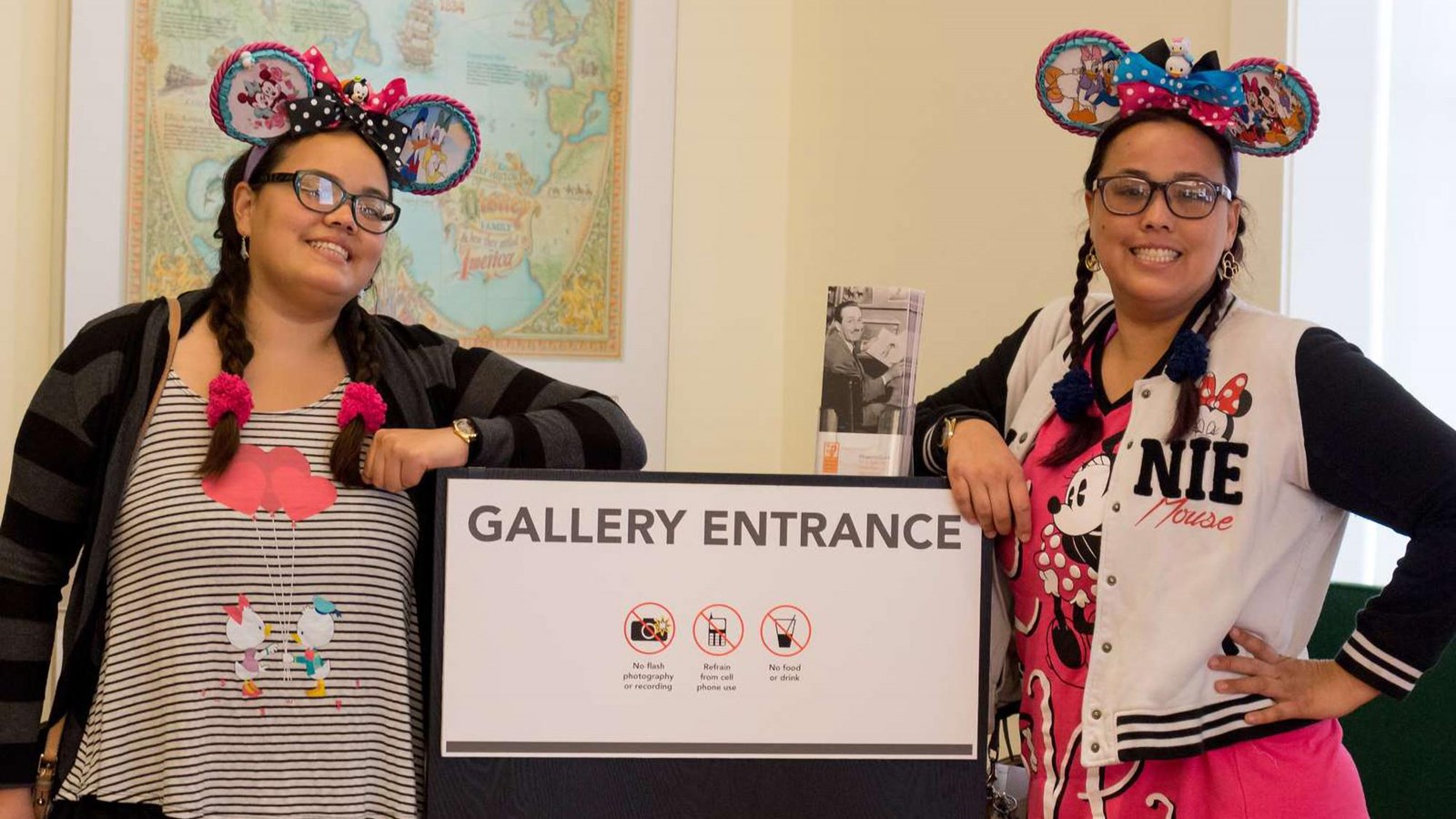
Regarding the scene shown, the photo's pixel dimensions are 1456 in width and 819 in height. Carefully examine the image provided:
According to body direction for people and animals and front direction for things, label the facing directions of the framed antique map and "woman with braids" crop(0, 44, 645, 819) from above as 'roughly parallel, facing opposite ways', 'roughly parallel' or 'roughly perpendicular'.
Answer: roughly parallel

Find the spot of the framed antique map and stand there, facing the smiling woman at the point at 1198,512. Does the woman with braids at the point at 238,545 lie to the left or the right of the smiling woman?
right

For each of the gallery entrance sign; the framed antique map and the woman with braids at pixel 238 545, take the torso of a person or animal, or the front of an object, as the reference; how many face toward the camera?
3

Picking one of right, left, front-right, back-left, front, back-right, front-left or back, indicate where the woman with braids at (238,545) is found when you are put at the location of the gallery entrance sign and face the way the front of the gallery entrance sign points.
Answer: right

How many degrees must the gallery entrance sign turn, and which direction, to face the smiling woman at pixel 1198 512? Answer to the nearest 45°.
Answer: approximately 90° to its left

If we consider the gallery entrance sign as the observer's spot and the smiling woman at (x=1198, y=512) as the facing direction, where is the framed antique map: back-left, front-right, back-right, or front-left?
back-left

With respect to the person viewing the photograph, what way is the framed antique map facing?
facing the viewer

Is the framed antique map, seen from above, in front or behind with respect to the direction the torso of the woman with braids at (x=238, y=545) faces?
behind

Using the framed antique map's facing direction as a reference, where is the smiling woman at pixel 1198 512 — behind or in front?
in front

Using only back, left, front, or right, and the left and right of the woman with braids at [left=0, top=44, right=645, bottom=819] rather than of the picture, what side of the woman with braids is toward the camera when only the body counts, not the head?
front

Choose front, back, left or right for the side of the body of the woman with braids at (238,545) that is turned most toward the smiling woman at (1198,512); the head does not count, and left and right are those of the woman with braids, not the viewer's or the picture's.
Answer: left

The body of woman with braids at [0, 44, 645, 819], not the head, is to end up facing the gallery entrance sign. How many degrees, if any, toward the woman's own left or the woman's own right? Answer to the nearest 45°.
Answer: approximately 45° to the woman's own left
